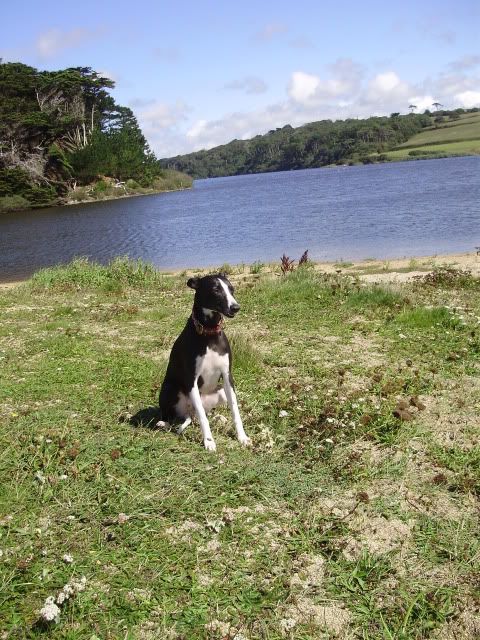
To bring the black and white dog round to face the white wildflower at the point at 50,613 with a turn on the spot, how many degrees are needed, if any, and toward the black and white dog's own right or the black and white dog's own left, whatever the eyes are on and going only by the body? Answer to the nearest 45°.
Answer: approximately 45° to the black and white dog's own right

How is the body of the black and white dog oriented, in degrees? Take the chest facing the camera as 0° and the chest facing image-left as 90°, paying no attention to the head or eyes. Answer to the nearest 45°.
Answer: approximately 315°
